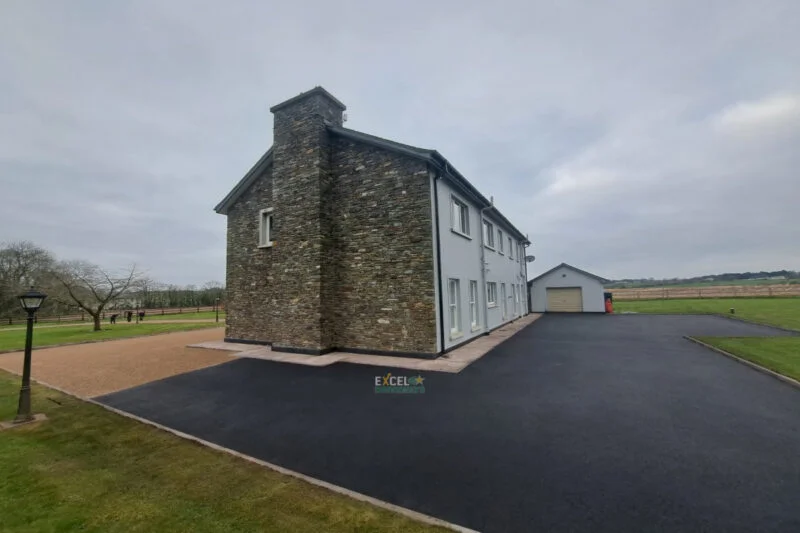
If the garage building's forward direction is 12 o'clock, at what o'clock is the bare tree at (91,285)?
The bare tree is roughly at 2 o'clock from the garage building.

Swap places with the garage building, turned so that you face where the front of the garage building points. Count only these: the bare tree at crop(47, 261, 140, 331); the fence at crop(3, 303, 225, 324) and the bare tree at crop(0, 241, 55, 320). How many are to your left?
0

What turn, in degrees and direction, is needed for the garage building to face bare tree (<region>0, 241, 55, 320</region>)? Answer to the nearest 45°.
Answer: approximately 90° to its right

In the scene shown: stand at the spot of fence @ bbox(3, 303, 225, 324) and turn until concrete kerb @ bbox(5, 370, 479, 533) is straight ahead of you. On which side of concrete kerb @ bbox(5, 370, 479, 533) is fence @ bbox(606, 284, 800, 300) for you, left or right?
left

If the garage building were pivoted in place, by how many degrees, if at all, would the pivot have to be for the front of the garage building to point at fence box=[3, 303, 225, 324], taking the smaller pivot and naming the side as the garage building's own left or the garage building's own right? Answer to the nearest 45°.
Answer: approximately 90° to the garage building's own right

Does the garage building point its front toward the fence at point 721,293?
no

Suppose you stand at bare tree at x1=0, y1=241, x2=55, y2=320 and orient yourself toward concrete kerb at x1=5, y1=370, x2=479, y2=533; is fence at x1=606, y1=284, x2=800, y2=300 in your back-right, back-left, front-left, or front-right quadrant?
front-left

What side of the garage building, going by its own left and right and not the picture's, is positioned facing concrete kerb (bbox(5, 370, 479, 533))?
front

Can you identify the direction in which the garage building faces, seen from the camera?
facing the viewer

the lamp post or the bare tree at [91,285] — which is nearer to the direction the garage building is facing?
the lamp post

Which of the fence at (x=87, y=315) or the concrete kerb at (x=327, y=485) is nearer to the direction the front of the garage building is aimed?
the concrete kerb

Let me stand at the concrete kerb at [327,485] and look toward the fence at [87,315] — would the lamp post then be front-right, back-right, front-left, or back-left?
front-left

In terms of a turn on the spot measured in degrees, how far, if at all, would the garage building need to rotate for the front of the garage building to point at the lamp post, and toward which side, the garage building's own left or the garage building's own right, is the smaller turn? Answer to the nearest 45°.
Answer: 0° — it already faces it
